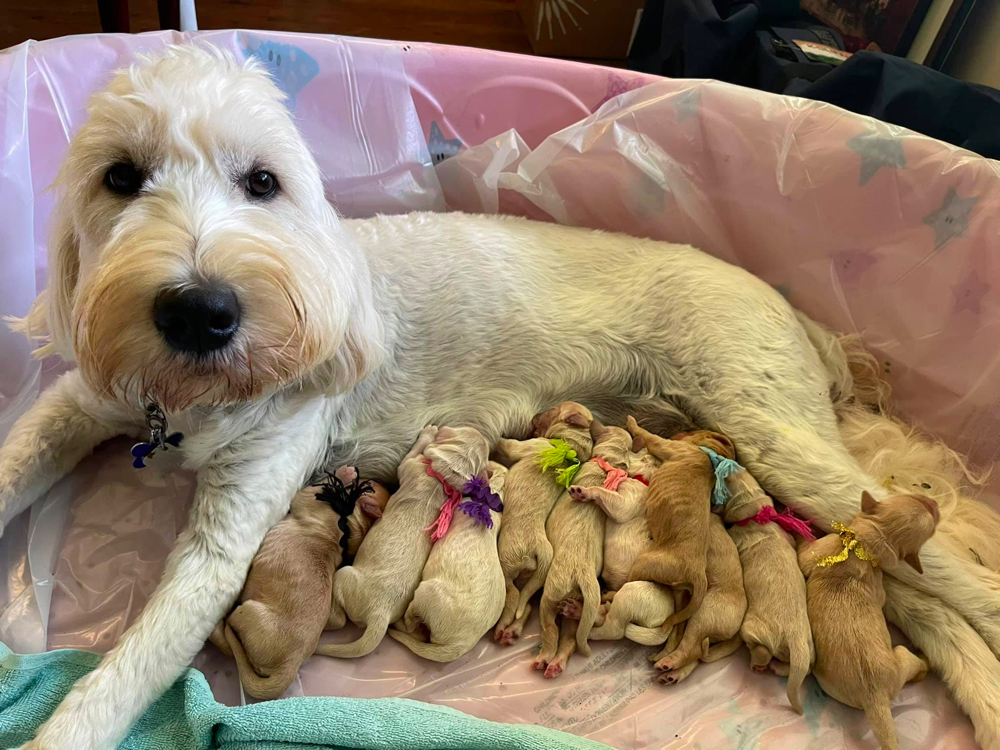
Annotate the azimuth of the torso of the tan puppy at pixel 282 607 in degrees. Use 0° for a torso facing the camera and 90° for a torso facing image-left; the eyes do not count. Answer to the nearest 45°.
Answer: approximately 225°

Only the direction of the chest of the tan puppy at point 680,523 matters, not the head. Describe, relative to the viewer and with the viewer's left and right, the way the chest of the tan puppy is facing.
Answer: facing away from the viewer

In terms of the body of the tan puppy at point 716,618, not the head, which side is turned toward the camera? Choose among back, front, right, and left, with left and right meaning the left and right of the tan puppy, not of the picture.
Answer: back

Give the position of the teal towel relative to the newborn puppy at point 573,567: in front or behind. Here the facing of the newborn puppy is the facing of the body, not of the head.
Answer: behind

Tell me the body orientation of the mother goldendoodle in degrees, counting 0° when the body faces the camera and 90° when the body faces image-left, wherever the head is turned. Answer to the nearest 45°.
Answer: approximately 45°

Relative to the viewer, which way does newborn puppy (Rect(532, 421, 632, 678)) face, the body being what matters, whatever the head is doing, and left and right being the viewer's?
facing away from the viewer

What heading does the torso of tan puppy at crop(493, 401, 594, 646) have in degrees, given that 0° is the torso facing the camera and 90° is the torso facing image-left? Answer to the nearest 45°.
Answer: approximately 180°

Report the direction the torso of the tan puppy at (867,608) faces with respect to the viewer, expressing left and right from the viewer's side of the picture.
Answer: facing away from the viewer
